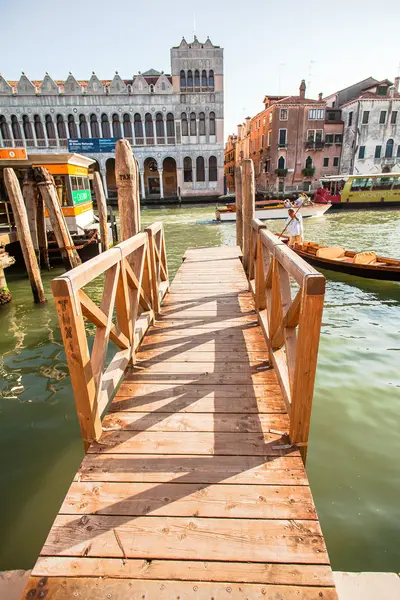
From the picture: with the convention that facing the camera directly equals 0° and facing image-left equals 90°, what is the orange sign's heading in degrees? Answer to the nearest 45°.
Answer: approximately 0°

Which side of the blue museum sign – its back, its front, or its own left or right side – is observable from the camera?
front

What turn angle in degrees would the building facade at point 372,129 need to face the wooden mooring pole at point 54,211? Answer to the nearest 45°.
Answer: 0° — it already faces it

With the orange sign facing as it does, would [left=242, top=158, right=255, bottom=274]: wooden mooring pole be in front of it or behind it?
in front

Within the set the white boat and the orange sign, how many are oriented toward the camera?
1

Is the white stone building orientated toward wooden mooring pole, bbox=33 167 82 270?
yes

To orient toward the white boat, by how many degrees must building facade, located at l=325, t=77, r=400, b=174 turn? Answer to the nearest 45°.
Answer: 0° — it already faces it

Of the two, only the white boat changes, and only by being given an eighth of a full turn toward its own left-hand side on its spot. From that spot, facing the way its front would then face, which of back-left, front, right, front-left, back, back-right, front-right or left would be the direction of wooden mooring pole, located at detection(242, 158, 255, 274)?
back-right

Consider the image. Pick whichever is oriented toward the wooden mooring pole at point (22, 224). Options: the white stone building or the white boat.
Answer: the white stone building

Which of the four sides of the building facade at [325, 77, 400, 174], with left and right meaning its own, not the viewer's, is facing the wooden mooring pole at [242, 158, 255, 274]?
front

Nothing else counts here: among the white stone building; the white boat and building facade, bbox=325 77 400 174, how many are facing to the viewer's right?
1

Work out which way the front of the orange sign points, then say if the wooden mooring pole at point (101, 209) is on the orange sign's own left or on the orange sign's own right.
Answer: on the orange sign's own left
